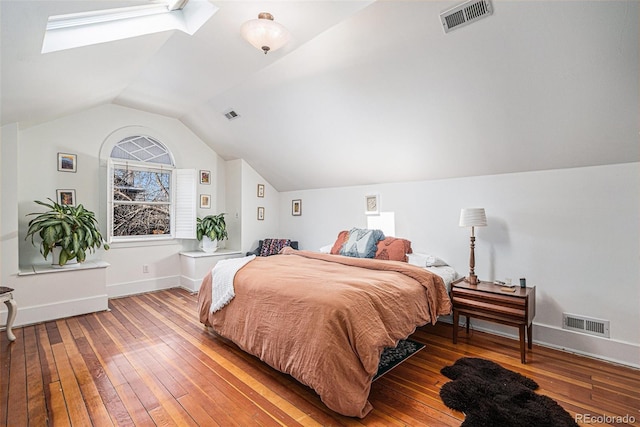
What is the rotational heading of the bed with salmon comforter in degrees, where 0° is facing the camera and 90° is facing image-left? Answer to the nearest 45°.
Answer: approximately 45°

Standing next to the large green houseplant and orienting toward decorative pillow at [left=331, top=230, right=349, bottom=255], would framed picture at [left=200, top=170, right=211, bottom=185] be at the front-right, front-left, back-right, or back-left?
front-left

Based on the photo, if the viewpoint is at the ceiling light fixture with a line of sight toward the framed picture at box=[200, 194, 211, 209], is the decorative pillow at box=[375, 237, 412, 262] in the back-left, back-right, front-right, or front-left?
front-right

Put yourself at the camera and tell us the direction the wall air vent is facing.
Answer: facing the viewer and to the left of the viewer

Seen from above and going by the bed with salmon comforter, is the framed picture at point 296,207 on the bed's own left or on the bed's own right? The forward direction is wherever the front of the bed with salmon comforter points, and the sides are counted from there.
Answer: on the bed's own right

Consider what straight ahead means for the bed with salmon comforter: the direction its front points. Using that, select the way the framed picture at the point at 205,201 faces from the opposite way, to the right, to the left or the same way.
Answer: to the left

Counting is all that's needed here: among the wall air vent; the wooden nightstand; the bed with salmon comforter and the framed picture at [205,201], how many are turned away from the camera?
0

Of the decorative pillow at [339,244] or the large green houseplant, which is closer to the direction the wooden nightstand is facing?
the large green houseplant

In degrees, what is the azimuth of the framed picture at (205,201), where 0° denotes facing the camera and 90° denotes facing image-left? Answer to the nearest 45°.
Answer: approximately 315°

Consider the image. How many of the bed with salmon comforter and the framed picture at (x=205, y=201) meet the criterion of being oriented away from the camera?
0

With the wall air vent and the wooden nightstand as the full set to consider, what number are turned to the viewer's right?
0

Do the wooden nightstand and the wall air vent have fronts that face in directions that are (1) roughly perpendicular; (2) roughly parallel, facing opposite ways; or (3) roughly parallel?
roughly parallel
